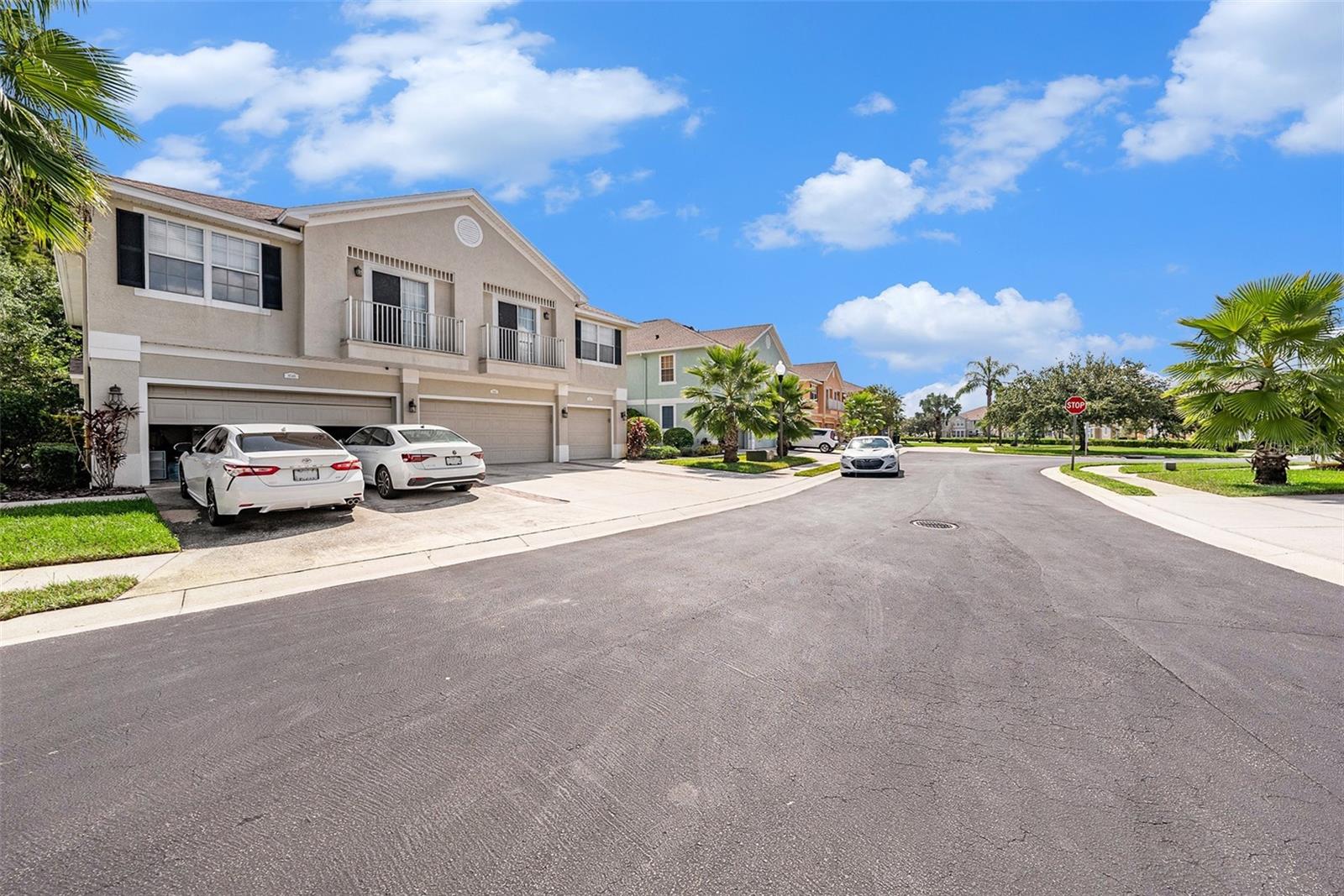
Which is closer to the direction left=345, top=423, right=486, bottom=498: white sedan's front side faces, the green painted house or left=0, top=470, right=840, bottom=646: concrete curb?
the green painted house

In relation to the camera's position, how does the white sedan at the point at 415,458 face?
facing away from the viewer and to the left of the viewer

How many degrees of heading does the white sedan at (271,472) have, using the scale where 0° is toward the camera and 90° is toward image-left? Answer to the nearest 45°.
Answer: approximately 135°

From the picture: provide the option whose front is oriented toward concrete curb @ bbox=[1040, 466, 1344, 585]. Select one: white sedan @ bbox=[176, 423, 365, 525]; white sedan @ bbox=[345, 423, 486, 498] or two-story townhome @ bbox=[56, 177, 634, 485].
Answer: the two-story townhome

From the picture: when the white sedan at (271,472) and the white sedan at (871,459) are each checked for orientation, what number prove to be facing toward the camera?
1

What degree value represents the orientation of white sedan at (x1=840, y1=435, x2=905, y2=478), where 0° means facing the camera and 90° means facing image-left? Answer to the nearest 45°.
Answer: approximately 0°

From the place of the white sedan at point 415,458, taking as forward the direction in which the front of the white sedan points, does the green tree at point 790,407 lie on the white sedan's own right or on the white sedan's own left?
on the white sedan's own right

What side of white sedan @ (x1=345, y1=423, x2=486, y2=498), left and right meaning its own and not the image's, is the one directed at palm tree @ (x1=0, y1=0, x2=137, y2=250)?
left
